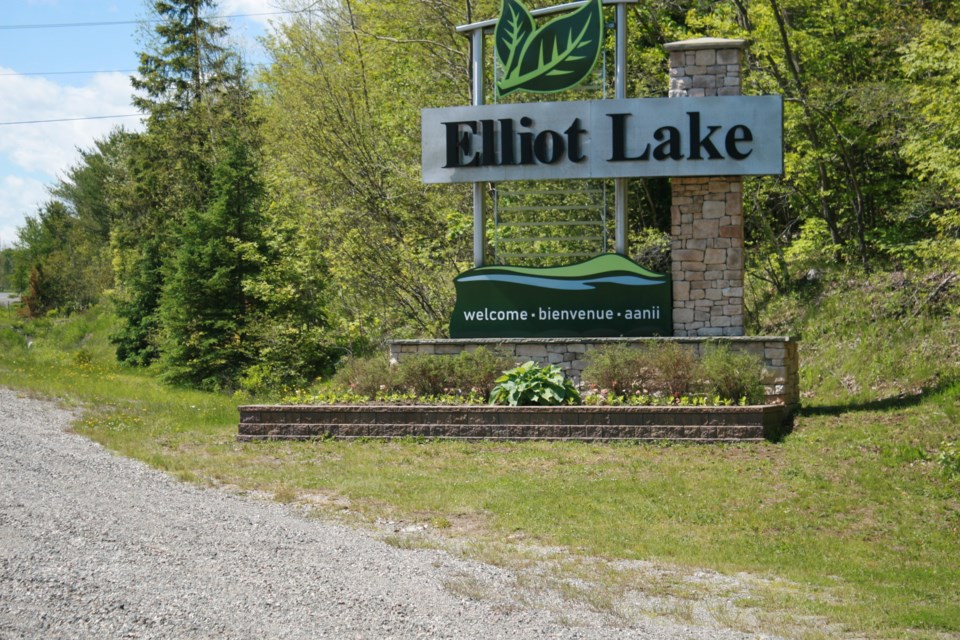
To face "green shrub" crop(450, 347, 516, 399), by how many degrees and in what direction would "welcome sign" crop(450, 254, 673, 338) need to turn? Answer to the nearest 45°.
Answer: approximately 45° to its right

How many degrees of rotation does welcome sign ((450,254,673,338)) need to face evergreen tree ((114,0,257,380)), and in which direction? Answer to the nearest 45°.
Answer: approximately 135° to its right

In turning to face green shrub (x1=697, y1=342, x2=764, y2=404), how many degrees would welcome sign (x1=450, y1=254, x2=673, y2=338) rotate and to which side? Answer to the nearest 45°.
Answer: approximately 45° to its left

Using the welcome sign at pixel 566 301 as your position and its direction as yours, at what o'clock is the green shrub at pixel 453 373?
The green shrub is roughly at 2 o'clock from the welcome sign.

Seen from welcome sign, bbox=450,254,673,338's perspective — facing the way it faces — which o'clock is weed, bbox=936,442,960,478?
The weed is roughly at 11 o'clock from the welcome sign.

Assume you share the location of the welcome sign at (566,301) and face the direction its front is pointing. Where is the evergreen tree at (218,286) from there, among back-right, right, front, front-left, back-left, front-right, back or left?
back-right

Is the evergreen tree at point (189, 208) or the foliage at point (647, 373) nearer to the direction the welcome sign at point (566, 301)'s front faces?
the foliage

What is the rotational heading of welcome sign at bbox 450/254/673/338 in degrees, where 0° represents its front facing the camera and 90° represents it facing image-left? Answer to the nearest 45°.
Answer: approximately 0°

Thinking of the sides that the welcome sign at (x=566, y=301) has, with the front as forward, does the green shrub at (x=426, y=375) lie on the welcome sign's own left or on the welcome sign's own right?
on the welcome sign's own right
